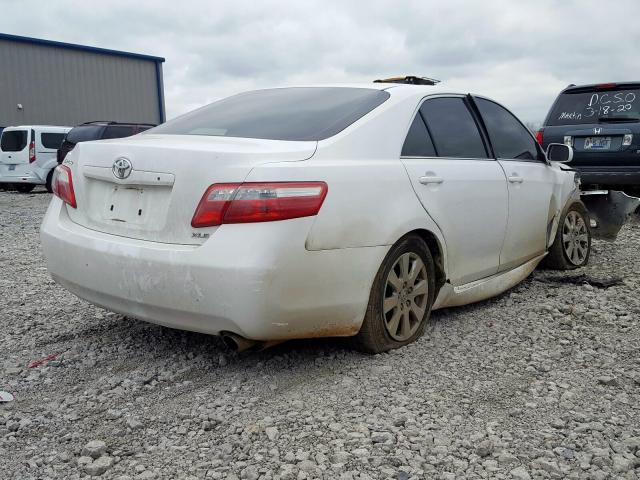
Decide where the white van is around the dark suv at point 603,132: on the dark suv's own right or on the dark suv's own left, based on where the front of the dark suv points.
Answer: on the dark suv's own left

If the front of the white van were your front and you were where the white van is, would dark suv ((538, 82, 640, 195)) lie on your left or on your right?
on your right

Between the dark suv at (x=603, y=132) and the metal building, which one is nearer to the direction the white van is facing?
the metal building

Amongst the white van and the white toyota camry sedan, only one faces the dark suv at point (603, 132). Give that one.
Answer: the white toyota camry sedan

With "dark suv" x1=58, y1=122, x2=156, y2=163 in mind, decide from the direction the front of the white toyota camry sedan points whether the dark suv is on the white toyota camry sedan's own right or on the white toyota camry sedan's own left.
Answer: on the white toyota camry sedan's own left

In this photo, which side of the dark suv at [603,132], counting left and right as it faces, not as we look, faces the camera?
back

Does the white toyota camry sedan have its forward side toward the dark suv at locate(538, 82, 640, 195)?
yes

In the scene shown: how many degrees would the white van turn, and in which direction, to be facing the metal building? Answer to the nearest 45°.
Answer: approximately 45° to its left

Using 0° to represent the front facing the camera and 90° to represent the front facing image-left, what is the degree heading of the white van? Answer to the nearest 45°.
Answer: approximately 225°
